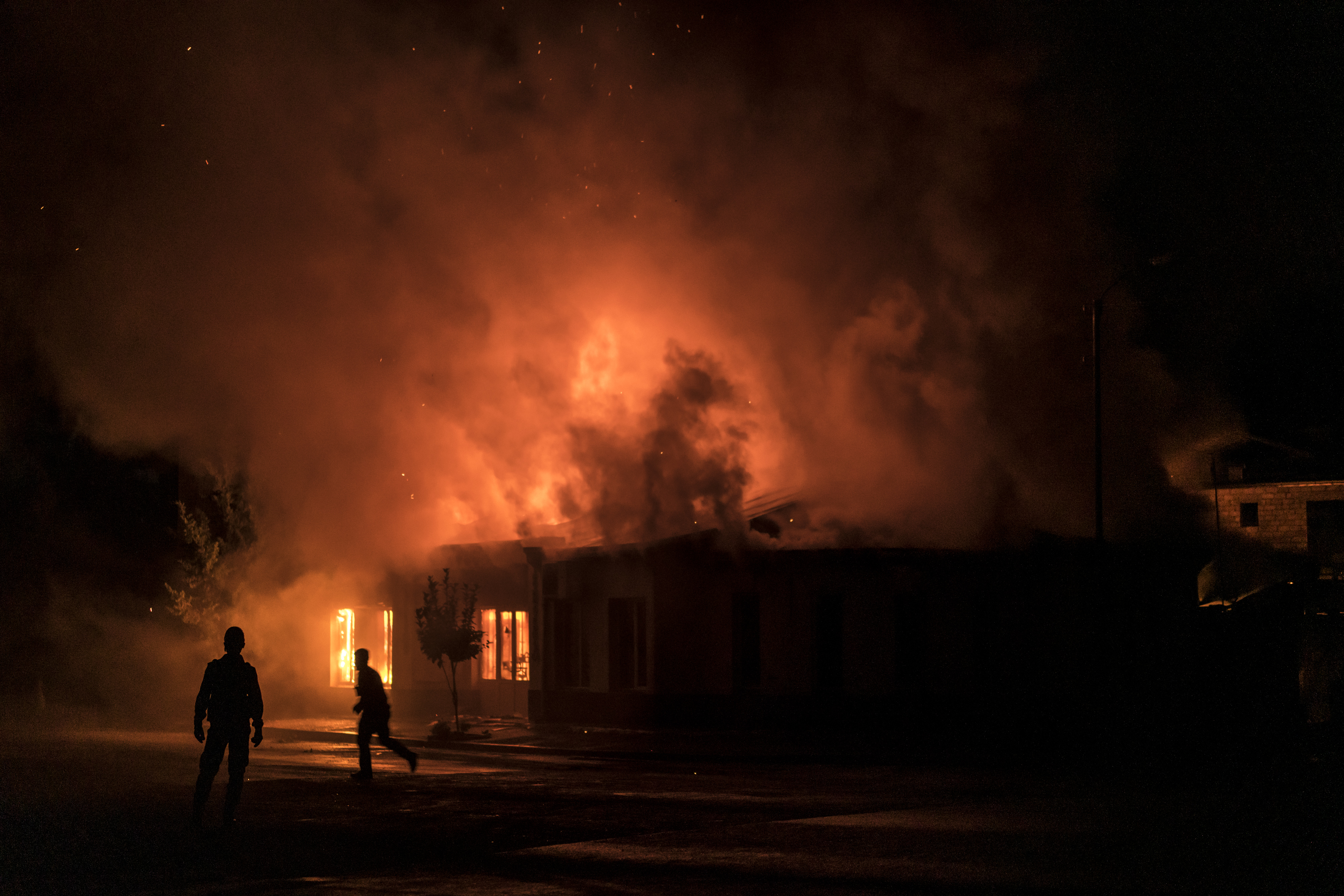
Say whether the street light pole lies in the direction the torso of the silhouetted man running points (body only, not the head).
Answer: no

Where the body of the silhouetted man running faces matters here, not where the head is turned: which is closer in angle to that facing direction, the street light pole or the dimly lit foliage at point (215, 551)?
the dimly lit foliage

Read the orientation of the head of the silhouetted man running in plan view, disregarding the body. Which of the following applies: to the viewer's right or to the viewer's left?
to the viewer's left

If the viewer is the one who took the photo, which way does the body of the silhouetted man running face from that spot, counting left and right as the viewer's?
facing to the left of the viewer

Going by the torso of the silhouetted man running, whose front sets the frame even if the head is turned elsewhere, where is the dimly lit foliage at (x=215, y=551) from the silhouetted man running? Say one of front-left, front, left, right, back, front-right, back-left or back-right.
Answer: right

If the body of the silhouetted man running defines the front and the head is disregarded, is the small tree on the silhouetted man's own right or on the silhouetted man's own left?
on the silhouetted man's own right

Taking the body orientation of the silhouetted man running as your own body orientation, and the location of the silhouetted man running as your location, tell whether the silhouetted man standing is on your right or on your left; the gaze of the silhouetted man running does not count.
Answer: on your left
